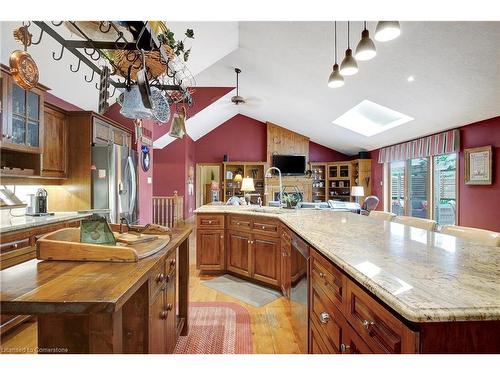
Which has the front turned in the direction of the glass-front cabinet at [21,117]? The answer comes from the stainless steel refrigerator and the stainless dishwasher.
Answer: the stainless dishwasher

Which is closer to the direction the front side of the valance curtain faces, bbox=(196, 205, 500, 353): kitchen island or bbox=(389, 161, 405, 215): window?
the kitchen island

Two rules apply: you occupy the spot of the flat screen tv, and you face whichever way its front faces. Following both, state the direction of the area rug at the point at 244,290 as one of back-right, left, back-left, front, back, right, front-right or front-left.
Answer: front

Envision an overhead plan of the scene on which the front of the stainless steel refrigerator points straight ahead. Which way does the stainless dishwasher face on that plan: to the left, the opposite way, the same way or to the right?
the opposite way

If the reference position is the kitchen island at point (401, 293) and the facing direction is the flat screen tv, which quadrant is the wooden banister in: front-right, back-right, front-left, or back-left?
front-left

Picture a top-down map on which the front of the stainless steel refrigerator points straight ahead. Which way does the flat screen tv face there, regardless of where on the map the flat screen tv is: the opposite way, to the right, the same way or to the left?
to the right

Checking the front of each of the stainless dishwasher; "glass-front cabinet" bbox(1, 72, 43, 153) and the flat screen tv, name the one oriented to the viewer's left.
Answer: the stainless dishwasher

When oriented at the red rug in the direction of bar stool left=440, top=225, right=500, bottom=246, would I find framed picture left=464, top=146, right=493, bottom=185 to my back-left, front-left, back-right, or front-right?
front-left

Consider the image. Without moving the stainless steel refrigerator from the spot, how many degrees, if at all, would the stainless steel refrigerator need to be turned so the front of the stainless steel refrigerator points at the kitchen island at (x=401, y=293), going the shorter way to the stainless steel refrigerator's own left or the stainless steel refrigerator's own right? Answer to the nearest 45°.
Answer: approximately 45° to the stainless steel refrigerator's own right

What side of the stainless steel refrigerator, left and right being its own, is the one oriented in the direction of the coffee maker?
right

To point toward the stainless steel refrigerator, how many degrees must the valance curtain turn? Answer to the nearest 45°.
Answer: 0° — it already faces it

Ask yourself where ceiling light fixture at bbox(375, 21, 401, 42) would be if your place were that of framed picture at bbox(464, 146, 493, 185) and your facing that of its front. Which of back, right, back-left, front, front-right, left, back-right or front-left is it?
front-left

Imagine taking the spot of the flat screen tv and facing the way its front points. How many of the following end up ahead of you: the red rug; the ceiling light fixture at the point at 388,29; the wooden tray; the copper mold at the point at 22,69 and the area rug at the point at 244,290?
5

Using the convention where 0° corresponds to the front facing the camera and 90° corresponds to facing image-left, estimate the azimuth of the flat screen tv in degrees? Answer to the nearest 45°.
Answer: approximately 0°

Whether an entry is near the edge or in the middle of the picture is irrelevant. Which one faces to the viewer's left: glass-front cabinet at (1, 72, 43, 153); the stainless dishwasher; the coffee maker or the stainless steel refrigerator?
the stainless dishwasher

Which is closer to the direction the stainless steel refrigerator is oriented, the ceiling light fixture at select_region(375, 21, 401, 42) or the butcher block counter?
the ceiling light fixture

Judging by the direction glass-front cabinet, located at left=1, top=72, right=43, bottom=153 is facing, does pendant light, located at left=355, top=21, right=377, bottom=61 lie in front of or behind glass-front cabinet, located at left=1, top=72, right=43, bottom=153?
in front
